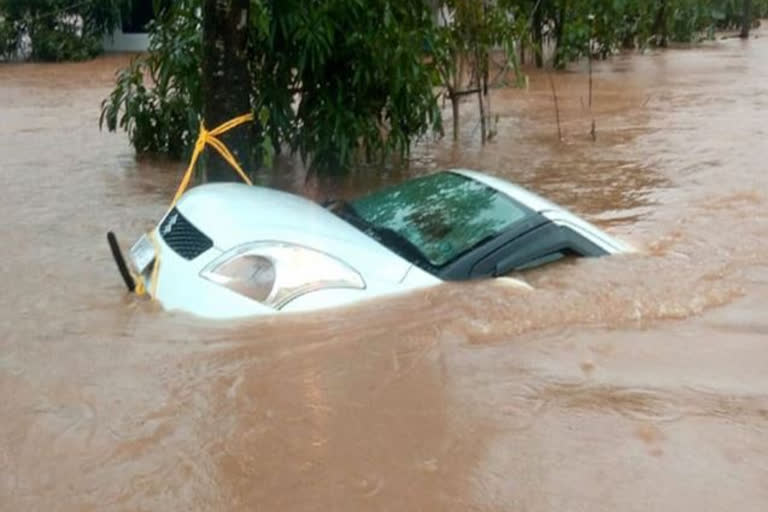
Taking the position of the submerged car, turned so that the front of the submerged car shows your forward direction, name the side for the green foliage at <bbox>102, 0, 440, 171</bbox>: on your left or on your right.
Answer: on your right

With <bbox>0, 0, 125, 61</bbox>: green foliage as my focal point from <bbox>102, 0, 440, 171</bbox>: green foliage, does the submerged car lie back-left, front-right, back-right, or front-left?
back-left

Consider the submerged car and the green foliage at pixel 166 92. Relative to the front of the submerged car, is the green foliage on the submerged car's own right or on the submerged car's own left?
on the submerged car's own right
